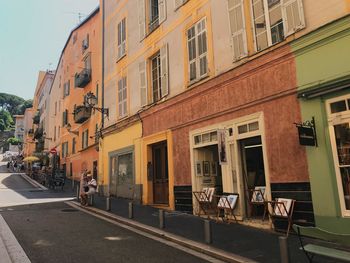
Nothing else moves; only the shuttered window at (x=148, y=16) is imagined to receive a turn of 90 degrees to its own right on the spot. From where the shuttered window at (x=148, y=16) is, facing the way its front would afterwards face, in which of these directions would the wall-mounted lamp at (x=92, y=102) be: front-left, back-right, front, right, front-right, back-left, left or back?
front

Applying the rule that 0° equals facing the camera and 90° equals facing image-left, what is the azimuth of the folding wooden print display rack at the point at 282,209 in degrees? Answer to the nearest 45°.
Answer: approximately 45°

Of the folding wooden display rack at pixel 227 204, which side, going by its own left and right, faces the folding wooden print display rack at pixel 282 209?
left

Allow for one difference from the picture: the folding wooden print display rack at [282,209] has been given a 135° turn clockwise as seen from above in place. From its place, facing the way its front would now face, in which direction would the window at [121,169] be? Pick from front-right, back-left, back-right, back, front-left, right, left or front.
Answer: front-left

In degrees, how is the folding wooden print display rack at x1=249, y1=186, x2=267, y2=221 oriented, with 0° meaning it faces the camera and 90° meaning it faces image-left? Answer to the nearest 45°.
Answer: approximately 45°

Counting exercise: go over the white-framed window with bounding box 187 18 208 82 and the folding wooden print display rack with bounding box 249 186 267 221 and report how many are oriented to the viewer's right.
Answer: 0

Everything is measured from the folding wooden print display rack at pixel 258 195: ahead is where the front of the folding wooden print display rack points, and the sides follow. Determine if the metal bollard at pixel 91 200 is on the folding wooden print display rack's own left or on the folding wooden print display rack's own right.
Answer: on the folding wooden print display rack's own right

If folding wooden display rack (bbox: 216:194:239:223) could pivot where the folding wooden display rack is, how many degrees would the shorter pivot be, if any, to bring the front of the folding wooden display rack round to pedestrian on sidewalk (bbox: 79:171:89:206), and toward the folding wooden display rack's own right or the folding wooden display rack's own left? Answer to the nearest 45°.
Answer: approximately 90° to the folding wooden display rack's own right

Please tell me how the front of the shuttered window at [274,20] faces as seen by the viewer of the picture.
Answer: facing the viewer and to the left of the viewer
